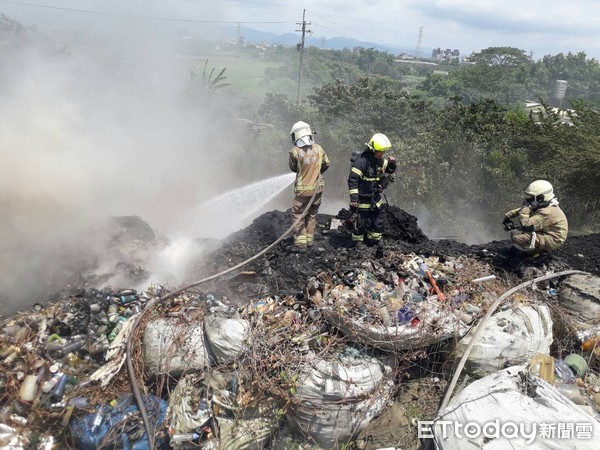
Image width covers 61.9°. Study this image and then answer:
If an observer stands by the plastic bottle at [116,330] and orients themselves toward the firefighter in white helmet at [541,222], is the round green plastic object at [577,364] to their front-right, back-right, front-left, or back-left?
front-right

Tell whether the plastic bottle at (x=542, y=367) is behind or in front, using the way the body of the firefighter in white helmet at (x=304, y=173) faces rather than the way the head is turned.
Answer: behind

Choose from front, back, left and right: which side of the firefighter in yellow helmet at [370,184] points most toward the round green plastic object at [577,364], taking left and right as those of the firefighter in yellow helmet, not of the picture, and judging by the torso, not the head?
front

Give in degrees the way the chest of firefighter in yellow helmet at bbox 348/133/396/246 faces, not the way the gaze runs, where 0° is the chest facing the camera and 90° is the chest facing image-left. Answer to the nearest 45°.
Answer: approximately 315°

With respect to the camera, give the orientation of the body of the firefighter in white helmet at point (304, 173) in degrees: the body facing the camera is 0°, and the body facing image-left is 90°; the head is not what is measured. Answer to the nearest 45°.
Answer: approximately 135°

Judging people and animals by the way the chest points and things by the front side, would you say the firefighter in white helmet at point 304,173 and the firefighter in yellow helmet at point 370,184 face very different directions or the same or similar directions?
very different directions

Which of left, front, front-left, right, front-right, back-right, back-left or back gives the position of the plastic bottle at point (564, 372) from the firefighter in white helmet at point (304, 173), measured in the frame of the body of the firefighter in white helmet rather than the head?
back

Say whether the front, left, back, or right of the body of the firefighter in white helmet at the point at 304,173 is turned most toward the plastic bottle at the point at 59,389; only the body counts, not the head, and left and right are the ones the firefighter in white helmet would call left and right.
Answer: left

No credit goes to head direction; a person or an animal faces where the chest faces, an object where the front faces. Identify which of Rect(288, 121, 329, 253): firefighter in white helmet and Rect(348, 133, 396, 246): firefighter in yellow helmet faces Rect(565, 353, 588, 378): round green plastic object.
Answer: Rect(348, 133, 396, 246): firefighter in yellow helmet

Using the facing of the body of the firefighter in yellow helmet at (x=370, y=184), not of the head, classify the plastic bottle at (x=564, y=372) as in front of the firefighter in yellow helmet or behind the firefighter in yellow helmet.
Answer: in front

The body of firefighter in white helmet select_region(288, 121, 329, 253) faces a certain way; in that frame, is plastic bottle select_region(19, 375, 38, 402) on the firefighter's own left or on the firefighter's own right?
on the firefighter's own left

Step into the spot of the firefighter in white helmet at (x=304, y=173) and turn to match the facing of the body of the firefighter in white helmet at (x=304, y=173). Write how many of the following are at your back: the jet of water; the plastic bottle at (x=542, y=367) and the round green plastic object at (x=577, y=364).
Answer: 2

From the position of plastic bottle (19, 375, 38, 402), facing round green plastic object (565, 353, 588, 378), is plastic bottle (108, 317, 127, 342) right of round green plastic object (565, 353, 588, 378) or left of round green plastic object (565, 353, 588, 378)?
left

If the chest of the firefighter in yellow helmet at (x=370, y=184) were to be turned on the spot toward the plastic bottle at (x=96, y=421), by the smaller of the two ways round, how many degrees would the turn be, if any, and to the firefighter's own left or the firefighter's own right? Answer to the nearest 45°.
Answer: approximately 90° to the firefighter's own right

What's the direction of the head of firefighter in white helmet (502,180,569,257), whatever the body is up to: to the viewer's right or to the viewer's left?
to the viewer's left
